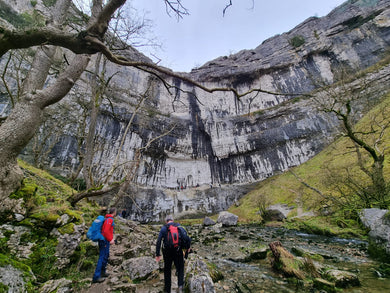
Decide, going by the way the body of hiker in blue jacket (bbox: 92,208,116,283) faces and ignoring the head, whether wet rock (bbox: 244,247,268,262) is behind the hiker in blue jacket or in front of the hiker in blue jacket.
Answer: in front

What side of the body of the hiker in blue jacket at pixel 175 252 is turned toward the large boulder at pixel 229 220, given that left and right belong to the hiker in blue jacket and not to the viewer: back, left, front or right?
front

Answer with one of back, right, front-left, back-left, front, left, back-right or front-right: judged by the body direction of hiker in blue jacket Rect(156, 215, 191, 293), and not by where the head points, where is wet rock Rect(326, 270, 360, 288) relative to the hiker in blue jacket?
right

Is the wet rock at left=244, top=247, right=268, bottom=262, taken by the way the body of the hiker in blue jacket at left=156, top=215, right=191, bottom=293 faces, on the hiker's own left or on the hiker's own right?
on the hiker's own right

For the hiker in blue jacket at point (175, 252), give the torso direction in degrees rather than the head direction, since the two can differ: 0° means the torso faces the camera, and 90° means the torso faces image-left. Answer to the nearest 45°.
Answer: approximately 180°
